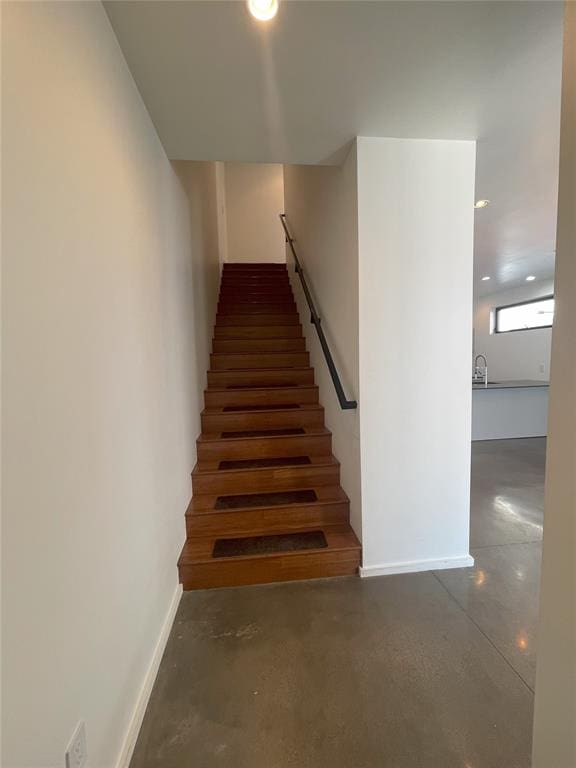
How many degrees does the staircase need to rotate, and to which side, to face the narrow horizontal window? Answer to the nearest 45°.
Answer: approximately 135° to its left

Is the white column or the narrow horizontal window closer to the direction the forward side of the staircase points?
the white column

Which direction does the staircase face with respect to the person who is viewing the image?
facing the viewer

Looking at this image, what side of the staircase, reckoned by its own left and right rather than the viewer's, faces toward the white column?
left
